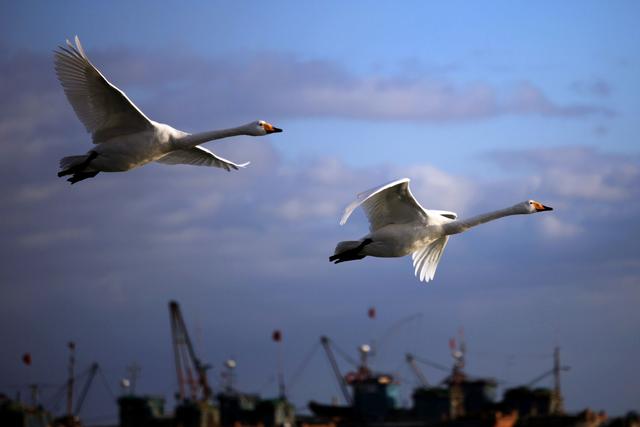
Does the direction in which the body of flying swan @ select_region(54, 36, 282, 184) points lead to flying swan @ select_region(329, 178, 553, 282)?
yes

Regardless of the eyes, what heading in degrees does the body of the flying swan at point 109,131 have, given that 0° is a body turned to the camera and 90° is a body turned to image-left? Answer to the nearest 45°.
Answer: approximately 270°

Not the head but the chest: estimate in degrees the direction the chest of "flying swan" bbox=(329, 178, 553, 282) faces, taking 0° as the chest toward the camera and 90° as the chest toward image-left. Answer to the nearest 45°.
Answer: approximately 270°

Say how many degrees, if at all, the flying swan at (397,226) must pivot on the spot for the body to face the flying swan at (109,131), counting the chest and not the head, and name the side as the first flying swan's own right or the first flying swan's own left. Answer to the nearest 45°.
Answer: approximately 180°

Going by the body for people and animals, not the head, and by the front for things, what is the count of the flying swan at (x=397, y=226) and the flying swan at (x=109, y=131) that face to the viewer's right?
2
